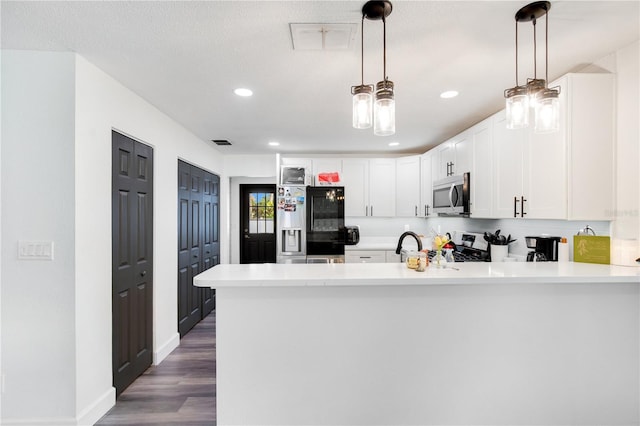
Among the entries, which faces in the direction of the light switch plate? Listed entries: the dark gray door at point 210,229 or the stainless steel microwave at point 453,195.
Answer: the stainless steel microwave

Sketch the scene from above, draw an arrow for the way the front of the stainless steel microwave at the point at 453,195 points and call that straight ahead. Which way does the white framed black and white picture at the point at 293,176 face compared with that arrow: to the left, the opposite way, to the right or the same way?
to the left

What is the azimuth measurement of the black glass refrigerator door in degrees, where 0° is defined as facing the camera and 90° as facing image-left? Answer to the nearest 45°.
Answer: approximately 0°

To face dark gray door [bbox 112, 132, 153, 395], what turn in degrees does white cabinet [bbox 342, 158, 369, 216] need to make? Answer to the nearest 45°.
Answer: approximately 45° to its right

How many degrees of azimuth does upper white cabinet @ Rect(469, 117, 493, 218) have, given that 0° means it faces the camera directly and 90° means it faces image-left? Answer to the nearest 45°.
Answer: approximately 45°

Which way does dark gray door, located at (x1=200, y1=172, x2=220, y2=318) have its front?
to the viewer's right

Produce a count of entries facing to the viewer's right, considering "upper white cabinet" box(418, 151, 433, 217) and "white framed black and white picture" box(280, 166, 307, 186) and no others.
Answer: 0

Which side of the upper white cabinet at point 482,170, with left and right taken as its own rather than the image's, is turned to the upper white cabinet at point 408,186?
right

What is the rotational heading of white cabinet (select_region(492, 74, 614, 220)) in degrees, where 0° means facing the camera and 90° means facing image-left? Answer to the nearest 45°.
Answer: approximately 45°

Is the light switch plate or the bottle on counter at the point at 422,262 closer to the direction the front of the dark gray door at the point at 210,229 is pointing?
the bottle on counter

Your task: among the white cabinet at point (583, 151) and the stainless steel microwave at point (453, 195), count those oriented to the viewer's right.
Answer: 0

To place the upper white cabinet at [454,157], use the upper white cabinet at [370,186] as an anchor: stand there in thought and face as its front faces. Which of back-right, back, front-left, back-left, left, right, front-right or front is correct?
front-left
